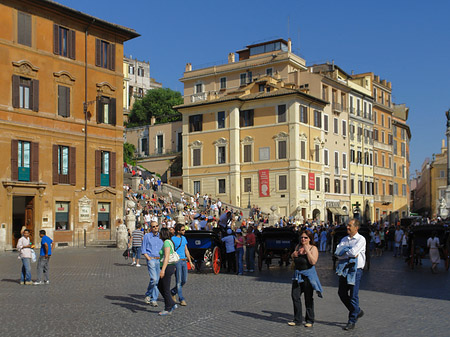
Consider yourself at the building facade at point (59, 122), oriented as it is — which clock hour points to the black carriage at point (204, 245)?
The black carriage is roughly at 1 o'clock from the building facade.
